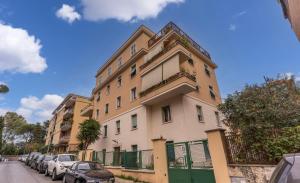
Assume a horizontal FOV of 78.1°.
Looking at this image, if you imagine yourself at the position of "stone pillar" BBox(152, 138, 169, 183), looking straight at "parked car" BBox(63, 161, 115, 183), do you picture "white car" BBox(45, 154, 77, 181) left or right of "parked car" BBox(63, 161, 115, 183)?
right

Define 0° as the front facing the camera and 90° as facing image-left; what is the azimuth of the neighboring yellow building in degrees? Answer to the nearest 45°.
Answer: approximately 45°

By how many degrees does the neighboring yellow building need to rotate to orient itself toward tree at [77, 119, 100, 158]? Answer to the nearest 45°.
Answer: approximately 45° to its left

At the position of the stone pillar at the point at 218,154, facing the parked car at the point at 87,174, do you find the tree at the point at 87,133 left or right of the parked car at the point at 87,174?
right

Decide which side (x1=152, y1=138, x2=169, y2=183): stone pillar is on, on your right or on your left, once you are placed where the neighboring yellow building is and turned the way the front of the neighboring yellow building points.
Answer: on your left
